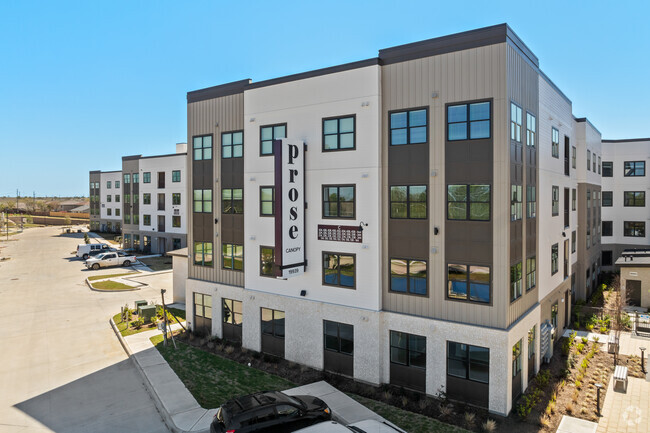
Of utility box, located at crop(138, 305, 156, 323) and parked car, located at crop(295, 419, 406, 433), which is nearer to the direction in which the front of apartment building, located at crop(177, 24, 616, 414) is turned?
the parked car

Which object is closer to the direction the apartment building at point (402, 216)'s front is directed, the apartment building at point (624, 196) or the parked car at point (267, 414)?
the parked car

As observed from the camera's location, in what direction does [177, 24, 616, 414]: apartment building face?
facing the viewer and to the left of the viewer

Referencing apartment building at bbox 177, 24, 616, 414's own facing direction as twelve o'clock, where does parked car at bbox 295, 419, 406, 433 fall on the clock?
The parked car is roughly at 11 o'clock from the apartment building.

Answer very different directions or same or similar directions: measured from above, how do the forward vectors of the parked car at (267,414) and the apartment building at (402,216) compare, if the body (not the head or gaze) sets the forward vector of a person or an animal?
very different directions

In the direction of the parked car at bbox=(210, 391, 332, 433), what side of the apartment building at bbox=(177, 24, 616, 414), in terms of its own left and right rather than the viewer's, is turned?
front

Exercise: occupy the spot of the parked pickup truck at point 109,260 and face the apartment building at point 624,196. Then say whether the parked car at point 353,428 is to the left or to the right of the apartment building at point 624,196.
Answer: right

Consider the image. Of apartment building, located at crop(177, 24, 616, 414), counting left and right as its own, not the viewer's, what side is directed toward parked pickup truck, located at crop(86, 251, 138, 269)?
right

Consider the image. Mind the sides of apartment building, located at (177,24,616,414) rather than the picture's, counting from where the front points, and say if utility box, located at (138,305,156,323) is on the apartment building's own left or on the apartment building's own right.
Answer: on the apartment building's own right

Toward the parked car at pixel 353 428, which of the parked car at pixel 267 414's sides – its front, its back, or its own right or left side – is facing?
right

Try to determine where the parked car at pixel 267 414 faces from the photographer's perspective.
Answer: facing away from the viewer and to the right of the viewer
